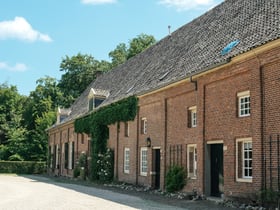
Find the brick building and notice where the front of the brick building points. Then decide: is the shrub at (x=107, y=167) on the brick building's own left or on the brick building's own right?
on the brick building's own right

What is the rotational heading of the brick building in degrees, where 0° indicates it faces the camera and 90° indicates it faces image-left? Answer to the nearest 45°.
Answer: approximately 45°
